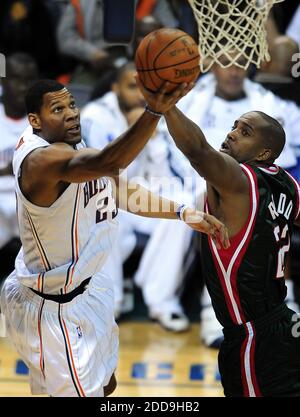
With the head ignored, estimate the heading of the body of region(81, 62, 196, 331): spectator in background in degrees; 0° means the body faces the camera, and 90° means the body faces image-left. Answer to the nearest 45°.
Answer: approximately 315°

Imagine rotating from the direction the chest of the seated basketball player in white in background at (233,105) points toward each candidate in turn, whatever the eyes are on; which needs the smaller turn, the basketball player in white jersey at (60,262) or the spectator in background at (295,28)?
the basketball player in white jersey

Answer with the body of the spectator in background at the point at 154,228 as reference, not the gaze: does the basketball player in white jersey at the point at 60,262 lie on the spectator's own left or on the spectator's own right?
on the spectator's own right

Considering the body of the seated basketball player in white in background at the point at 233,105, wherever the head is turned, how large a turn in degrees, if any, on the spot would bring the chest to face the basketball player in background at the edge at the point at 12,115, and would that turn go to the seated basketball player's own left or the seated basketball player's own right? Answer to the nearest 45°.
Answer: approximately 90° to the seated basketball player's own right
